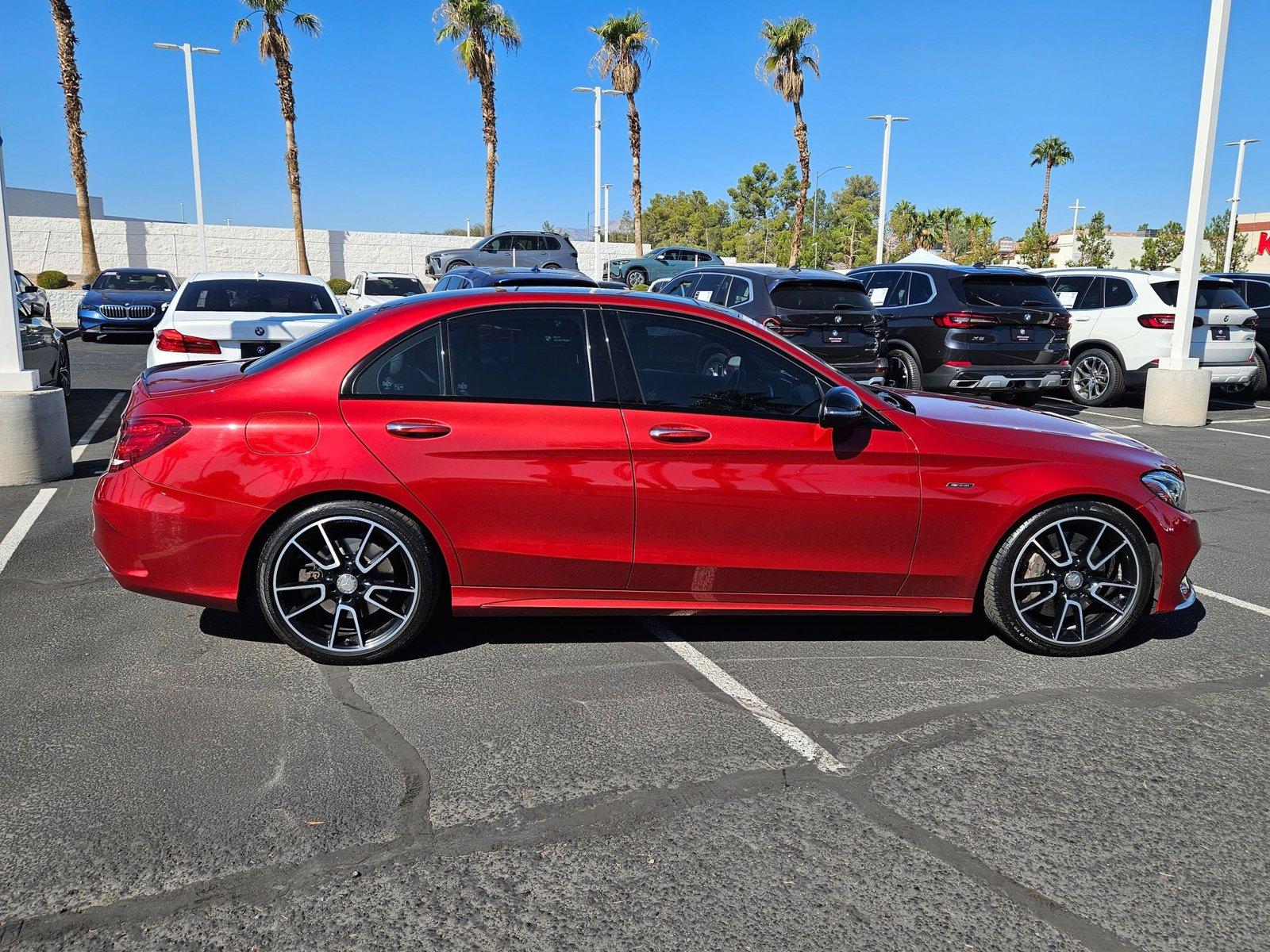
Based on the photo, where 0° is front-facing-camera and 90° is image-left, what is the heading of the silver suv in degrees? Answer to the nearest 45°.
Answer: approximately 90°

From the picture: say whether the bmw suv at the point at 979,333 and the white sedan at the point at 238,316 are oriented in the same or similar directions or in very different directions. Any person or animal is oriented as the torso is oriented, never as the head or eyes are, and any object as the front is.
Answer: same or similar directions

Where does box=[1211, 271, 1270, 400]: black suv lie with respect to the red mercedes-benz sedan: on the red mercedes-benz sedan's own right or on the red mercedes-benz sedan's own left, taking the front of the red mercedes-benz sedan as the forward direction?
on the red mercedes-benz sedan's own left

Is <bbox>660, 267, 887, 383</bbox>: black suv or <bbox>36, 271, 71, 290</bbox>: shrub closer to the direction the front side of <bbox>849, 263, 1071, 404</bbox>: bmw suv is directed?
the shrub

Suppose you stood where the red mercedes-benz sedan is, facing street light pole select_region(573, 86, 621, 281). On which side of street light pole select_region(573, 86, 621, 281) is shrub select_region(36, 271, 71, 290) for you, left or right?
left

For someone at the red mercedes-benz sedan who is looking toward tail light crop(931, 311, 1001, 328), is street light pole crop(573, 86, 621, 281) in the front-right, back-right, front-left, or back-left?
front-left

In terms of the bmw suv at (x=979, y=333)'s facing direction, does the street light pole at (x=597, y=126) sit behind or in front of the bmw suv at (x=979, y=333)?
in front

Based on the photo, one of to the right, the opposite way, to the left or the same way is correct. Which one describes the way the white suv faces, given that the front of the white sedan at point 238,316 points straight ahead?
the same way

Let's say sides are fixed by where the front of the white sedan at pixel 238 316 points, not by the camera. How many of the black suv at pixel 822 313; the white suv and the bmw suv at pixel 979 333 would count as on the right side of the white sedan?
3

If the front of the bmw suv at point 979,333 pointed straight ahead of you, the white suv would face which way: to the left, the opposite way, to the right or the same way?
the same way

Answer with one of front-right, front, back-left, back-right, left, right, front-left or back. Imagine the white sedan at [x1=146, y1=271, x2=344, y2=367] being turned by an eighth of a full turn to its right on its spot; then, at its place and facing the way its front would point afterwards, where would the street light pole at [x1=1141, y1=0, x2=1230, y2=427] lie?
front-right

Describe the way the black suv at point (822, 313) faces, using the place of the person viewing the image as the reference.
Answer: facing away from the viewer and to the left of the viewer

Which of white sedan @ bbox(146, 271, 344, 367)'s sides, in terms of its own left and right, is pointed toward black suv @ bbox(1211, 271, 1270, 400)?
right

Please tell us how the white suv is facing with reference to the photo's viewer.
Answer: facing away from the viewer and to the left of the viewer

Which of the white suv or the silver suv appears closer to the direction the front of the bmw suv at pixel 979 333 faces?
the silver suv

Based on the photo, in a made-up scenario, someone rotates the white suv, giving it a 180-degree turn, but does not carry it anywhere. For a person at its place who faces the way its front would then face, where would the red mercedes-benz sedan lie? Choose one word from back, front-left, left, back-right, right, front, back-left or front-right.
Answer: front-right

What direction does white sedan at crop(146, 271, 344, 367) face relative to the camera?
away from the camera

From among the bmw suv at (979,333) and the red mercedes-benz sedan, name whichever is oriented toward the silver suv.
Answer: the bmw suv

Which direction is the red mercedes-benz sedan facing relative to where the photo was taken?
to the viewer's right
